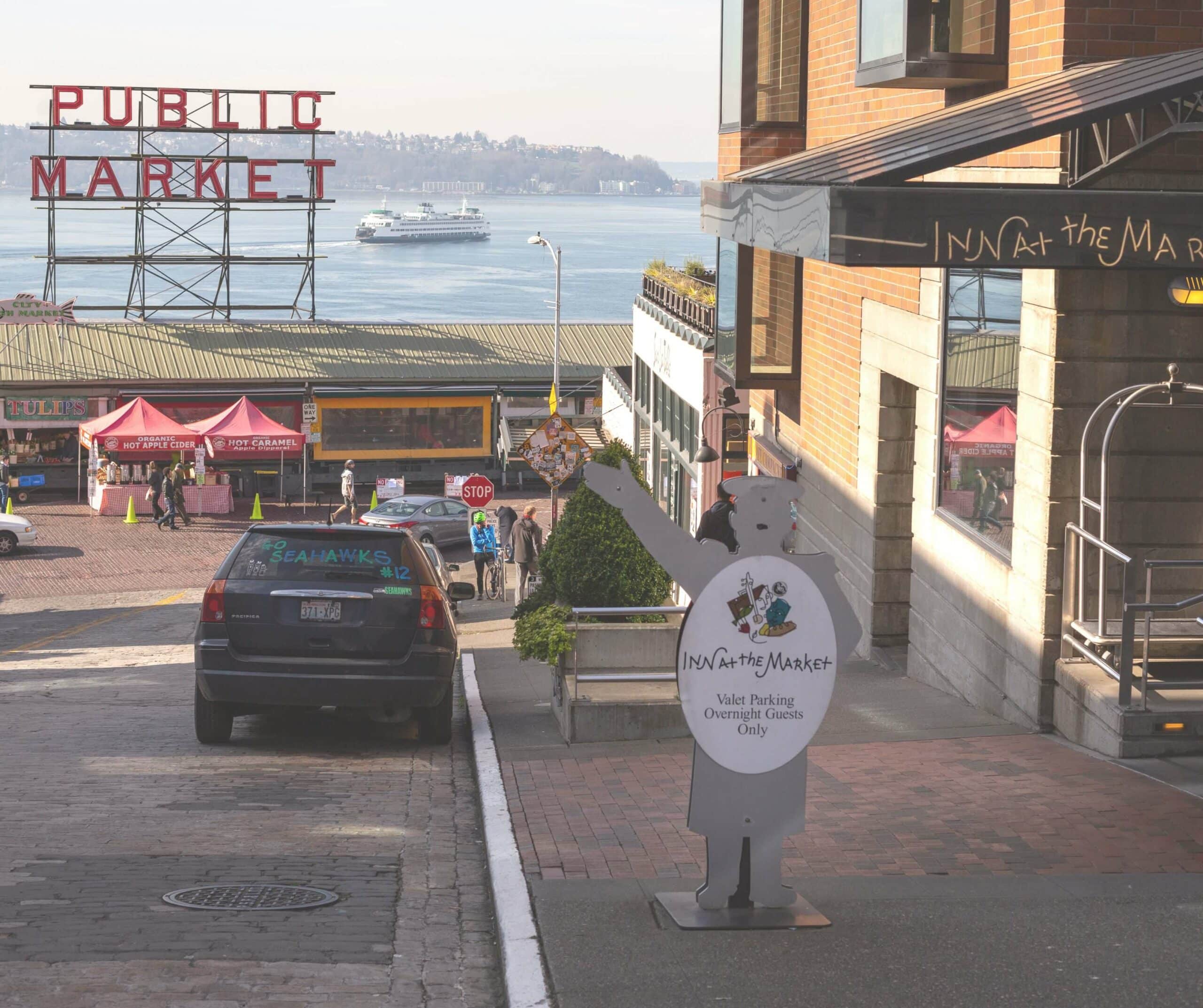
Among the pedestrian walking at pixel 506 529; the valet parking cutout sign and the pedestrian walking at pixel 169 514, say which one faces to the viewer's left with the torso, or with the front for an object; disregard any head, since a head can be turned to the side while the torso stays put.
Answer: the pedestrian walking at pixel 169 514

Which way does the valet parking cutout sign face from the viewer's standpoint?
toward the camera

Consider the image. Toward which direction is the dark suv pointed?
away from the camera

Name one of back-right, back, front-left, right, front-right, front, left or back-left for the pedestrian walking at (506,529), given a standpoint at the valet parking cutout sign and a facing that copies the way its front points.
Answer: back

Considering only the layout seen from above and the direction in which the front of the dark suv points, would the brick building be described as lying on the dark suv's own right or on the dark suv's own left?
on the dark suv's own right

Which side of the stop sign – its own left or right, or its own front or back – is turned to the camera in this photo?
front

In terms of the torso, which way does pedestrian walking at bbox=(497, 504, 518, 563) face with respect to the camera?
away from the camera

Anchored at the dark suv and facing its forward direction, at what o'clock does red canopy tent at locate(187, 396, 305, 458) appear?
The red canopy tent is roughly at 12 o'clock from the dark suv.

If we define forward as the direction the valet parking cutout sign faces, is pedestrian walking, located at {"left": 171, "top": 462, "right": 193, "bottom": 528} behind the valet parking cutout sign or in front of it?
behind

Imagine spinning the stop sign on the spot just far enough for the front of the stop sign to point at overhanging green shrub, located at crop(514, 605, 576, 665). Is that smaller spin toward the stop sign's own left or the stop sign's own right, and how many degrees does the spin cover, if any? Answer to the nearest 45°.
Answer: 0° — it already faces it

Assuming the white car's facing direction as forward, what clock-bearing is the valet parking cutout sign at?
The valet parking cutout sign is roughly at 3 o'clock from the white car.

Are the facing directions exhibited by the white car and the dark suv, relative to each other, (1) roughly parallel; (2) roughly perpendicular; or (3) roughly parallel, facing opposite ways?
roughly perpendicular

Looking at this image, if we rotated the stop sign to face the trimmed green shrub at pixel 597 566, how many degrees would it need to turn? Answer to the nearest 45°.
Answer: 0° — it already faces it
